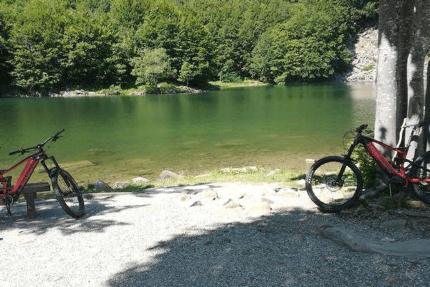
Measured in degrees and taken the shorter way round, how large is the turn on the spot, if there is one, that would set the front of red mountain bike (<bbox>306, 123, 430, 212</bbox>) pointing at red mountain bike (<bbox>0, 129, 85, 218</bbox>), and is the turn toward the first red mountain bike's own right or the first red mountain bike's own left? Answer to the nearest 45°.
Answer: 0° — it already faces it

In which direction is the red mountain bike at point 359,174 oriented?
to the viewer's left

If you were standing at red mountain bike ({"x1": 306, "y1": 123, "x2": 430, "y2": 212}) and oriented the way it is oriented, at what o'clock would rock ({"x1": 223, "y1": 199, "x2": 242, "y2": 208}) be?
The rock is roughly at 12 o'clock from the red mountain bike.

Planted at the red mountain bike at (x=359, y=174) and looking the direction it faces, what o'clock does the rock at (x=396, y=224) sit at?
The rock is roughly at 8 o'clock from the red mountain bike.

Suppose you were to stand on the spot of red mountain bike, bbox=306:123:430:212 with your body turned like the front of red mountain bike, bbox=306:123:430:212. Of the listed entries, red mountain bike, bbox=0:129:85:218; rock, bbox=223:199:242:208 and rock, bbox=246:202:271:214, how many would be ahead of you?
3

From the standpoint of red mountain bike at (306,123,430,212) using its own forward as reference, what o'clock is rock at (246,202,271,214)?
The rock is roughly at 12 o'clock from the red mountain bike.
